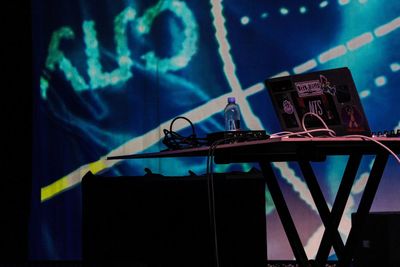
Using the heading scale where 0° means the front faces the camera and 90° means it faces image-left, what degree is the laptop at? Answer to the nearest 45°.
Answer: approximately 225°

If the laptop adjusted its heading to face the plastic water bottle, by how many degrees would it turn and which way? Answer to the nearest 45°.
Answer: approximately 45° to its left

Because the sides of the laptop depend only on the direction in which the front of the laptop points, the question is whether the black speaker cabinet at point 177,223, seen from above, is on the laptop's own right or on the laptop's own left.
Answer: on the laptop's own left
